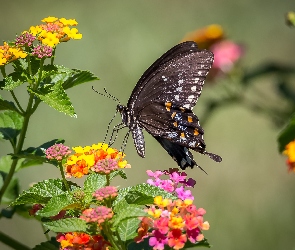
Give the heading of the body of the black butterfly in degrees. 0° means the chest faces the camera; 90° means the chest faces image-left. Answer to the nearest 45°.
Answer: approximately 90°

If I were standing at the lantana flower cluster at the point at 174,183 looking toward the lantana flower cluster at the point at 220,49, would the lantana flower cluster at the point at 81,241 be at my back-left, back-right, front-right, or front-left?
back-left

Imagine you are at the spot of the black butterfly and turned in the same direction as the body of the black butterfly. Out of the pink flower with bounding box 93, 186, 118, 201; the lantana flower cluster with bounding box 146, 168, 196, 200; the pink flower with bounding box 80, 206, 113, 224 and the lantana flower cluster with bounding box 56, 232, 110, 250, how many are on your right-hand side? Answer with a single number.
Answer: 0

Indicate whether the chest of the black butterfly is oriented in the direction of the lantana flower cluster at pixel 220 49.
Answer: no

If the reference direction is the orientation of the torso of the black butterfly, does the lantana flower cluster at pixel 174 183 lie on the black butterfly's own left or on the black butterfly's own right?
on the black butterfly's own left

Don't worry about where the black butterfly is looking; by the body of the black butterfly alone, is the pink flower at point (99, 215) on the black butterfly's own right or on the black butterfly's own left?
on the black butterfly's own left

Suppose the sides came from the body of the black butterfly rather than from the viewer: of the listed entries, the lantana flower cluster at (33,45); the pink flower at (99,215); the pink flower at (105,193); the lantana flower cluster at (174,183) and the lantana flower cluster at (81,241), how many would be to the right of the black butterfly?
0

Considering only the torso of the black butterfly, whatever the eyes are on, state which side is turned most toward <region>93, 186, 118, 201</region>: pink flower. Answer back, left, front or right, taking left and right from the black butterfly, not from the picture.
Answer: front
